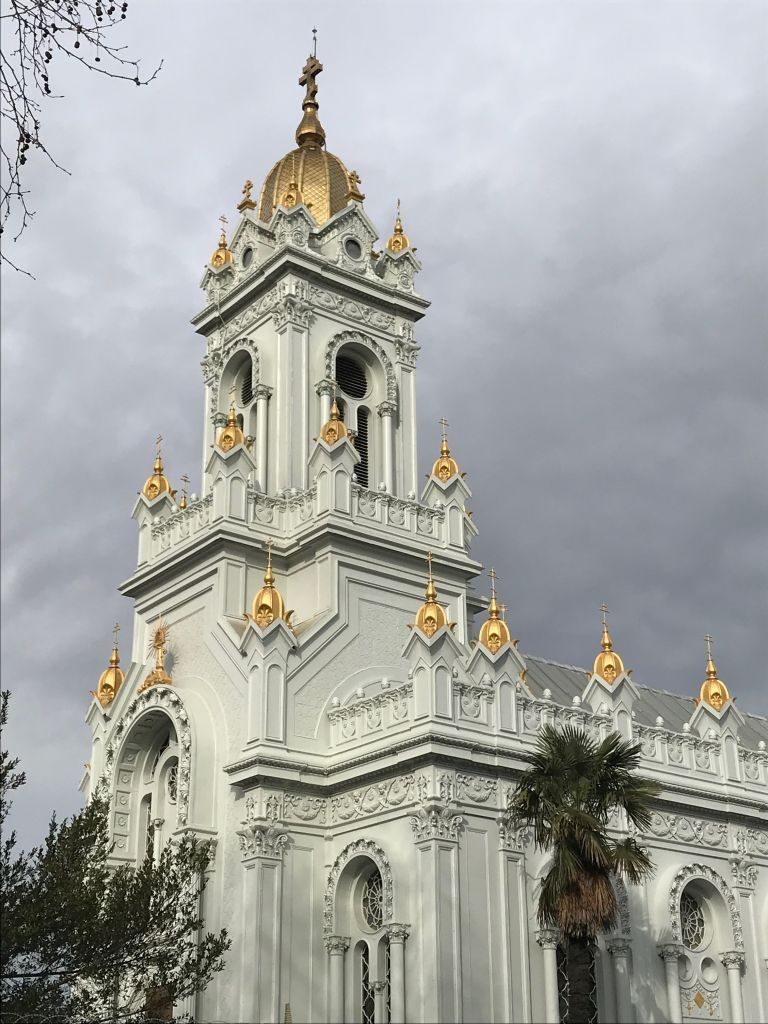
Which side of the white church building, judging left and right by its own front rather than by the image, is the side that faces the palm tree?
left

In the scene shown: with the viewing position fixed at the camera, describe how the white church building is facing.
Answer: facing the viewer and to the left of the viewer
